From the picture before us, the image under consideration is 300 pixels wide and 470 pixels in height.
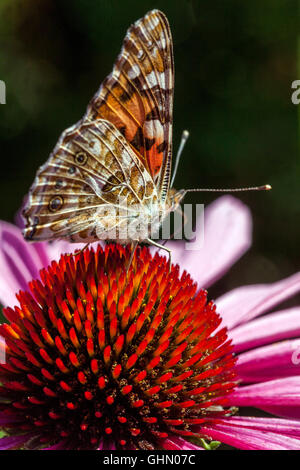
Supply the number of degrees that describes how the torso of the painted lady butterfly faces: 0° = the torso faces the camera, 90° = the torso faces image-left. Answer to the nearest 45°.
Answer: approximately 270°
